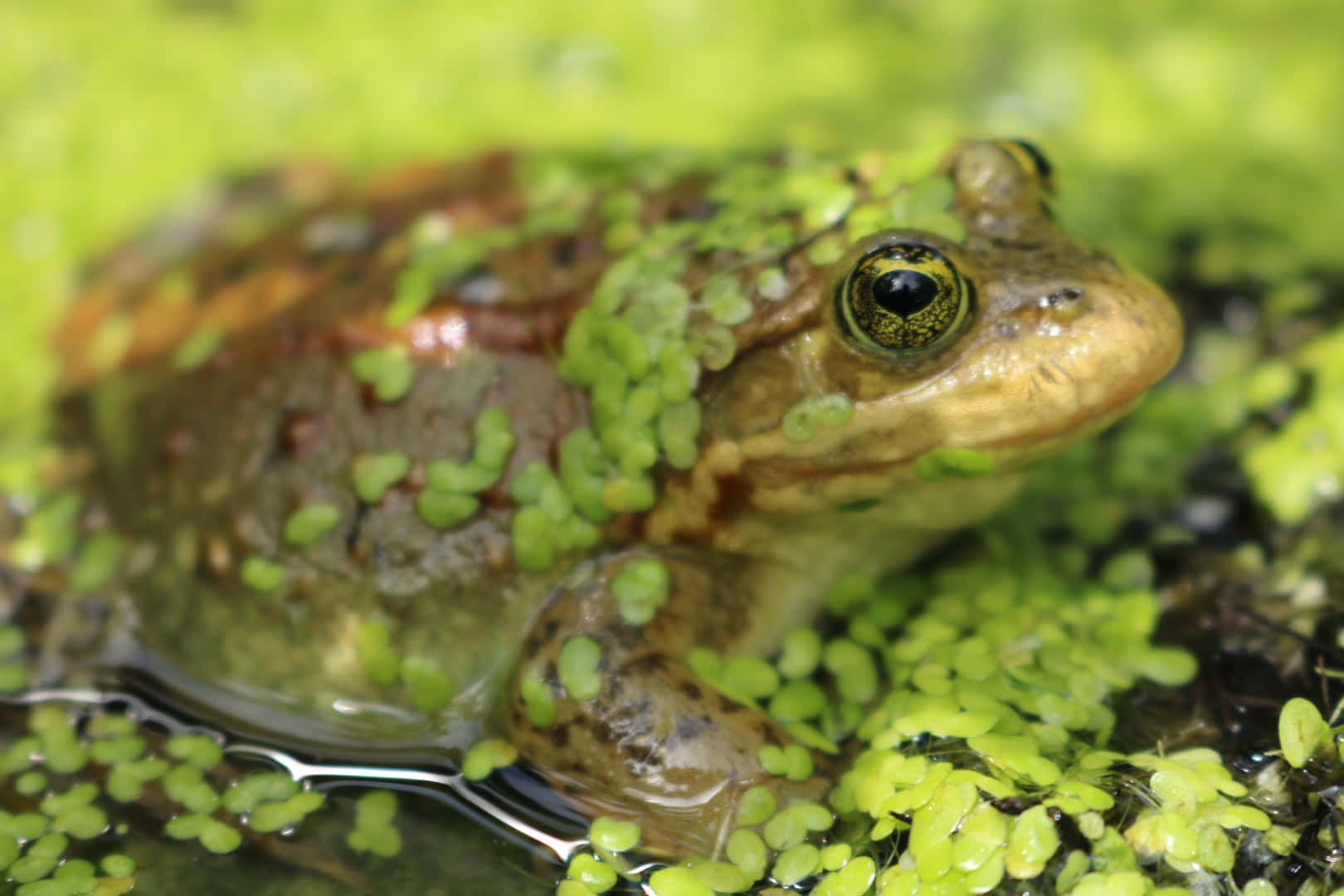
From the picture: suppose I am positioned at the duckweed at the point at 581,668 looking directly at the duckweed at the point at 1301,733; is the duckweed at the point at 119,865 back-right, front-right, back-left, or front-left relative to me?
back-right

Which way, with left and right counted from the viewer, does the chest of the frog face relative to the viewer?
facing the viewer and to the right of the viewer

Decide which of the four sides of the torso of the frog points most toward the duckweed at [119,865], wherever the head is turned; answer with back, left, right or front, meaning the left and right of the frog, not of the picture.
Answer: right
